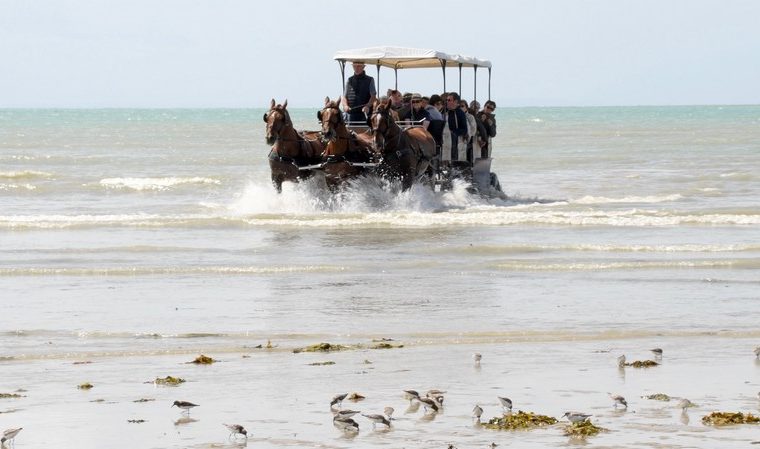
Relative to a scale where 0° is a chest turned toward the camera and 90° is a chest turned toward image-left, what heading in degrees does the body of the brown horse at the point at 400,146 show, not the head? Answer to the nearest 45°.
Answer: approximately 45°

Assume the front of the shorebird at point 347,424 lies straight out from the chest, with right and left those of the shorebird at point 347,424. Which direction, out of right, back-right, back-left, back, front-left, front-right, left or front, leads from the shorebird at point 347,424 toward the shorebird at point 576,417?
front

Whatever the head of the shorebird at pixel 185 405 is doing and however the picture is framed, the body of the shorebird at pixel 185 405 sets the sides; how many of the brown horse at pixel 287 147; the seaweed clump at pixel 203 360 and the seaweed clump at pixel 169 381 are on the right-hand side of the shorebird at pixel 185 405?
3

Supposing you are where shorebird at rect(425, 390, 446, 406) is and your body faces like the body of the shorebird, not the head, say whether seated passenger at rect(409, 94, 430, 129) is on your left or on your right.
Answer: on your right

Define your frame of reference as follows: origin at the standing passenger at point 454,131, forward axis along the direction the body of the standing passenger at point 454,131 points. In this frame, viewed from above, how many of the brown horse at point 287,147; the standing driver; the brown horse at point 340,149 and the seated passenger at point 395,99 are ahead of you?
4

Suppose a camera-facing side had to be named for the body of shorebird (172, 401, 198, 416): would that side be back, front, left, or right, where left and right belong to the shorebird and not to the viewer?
left

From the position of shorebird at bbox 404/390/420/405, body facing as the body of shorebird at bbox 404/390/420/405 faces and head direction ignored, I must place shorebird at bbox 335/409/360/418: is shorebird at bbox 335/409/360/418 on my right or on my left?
on my left

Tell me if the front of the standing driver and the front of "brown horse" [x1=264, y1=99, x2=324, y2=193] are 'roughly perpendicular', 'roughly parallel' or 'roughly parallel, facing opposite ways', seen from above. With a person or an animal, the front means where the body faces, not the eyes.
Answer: roughly parallel

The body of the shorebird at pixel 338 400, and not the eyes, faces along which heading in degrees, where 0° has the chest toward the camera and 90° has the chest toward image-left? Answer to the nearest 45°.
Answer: approximately 90°

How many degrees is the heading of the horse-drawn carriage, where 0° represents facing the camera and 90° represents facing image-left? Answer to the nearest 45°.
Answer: approximately 45°

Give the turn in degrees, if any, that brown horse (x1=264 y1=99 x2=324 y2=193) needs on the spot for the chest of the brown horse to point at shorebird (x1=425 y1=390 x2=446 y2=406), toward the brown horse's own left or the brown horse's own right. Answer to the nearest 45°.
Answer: approximately 45° to the brown horse's own left
